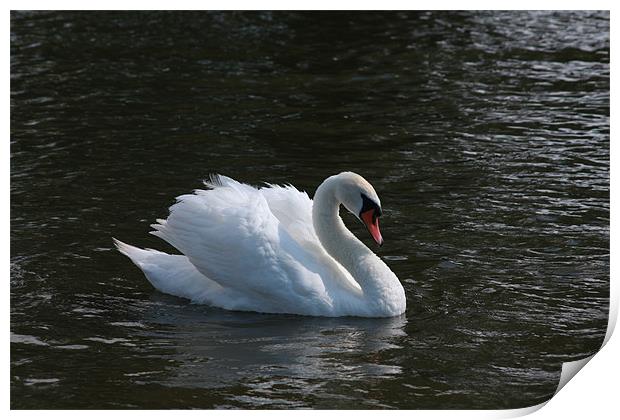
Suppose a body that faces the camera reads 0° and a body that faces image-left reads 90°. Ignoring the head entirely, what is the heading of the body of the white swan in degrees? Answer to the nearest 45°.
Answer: approximately 270°
